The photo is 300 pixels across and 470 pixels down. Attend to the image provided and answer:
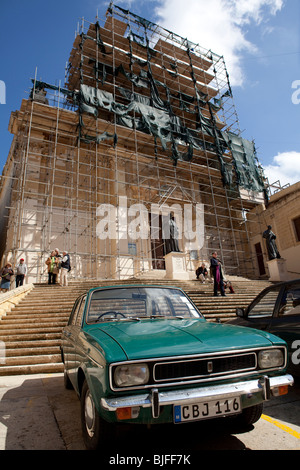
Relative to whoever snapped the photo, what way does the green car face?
facing the viewer and to the right of the viewer

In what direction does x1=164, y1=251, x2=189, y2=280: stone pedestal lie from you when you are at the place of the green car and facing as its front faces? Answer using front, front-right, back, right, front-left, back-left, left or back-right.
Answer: back-left

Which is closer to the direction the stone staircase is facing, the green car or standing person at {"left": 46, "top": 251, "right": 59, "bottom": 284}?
the green car

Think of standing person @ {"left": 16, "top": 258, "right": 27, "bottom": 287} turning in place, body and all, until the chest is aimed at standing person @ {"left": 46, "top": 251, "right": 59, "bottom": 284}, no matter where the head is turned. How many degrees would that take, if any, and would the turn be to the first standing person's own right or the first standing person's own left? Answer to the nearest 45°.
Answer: approximately 90° to the first standing person's own left

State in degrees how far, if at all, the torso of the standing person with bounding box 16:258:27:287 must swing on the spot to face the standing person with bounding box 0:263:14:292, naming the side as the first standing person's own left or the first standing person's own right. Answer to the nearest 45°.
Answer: approximately 45° to the first standing person's own right

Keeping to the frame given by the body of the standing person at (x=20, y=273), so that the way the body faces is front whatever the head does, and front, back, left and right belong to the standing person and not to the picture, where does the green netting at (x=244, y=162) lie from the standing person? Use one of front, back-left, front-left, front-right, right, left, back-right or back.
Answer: left
